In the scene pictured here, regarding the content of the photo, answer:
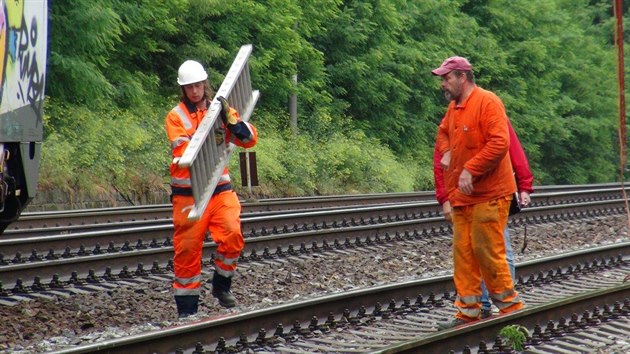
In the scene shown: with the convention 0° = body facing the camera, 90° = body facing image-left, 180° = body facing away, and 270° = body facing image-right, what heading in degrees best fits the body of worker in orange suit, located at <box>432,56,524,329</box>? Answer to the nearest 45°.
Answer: approximately 45°

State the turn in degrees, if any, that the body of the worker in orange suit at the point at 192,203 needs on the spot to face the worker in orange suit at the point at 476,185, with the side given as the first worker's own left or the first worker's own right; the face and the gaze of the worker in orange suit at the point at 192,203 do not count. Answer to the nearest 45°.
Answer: approximately 90° to the first worker's own left

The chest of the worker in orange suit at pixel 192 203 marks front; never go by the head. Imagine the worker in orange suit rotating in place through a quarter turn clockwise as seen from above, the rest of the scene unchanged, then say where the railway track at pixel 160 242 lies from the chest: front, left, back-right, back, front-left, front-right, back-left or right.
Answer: right

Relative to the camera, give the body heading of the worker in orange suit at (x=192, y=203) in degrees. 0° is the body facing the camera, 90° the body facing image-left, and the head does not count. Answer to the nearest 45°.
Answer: approximately 0°

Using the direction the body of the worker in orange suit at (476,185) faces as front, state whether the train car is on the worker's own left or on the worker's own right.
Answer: on the worker's own right
